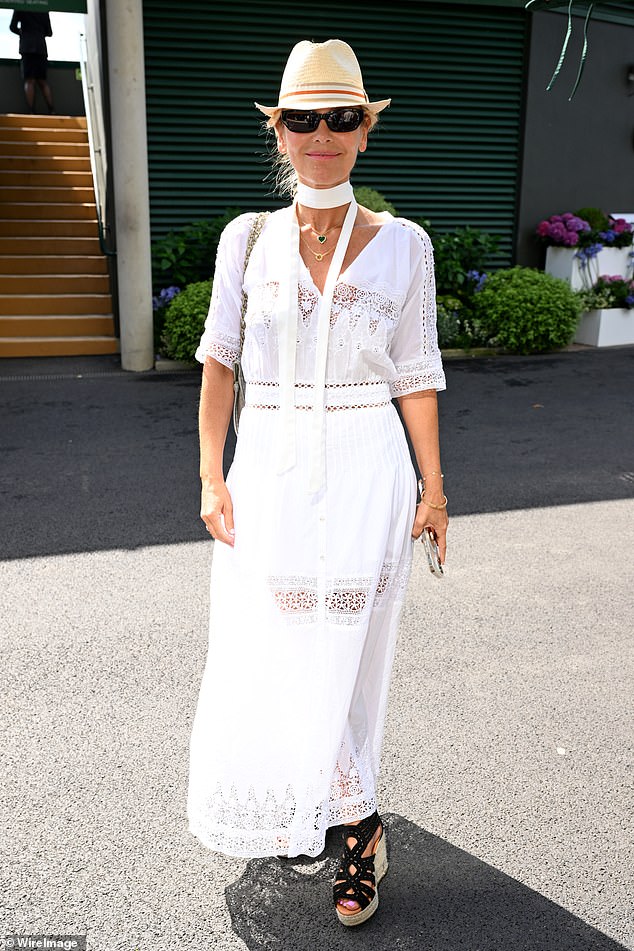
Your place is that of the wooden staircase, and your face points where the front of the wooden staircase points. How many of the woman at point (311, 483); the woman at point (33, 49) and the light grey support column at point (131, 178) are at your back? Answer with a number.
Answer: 1

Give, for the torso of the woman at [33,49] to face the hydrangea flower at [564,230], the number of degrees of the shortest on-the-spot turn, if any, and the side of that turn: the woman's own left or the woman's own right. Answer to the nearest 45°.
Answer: approximately 135° to the woman's own right

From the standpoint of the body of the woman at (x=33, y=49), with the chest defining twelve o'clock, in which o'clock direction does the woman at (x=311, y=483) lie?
the woman at (x=311, y=483) is roughly at 6 o'clock from the woman at (x=33, y=49).

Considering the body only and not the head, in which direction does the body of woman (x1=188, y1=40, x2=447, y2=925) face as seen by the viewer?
toward the camera

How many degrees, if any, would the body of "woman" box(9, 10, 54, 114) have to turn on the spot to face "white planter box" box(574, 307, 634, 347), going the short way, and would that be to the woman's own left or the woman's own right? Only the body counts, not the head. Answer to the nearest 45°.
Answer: approximately 135° to the woman's own right

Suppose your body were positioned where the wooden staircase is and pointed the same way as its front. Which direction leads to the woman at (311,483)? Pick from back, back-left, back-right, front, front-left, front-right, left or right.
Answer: front

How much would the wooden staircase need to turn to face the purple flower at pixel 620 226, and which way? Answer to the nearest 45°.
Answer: approximately 90° to its left

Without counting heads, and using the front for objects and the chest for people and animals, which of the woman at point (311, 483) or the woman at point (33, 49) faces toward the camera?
the woman at point (311, 483)

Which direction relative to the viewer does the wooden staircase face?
toward the camera

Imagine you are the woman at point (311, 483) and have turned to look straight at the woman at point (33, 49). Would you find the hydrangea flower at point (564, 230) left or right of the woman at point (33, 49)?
right

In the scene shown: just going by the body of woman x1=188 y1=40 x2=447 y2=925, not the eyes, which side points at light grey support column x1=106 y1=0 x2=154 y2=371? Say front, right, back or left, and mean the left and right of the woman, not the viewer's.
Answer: back

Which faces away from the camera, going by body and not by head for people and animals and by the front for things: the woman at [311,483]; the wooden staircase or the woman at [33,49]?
the woman at [33,49]

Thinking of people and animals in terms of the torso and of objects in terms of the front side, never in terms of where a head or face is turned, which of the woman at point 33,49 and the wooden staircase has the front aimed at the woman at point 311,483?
the wooden staircase

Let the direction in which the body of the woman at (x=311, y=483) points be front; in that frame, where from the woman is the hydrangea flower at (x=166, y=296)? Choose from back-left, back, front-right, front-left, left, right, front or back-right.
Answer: back

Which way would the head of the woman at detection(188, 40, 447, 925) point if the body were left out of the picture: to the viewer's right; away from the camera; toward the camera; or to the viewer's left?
toward the camera

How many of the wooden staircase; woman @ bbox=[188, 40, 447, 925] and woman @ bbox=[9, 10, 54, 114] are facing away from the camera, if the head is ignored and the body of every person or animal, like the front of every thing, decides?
1

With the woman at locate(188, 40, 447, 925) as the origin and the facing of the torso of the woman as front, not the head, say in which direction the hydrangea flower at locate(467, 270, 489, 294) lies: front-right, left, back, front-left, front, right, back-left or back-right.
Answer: back
